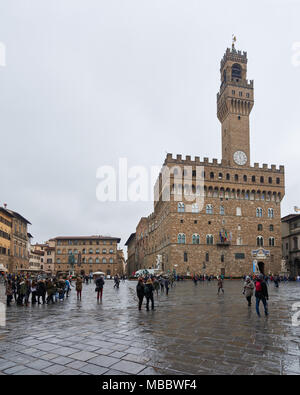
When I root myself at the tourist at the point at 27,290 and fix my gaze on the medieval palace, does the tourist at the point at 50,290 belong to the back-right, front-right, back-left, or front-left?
front-right

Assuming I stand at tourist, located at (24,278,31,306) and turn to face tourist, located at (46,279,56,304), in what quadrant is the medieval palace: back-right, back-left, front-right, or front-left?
front-left

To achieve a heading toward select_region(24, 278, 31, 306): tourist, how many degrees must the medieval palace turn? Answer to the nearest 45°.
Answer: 0° — it already faces them

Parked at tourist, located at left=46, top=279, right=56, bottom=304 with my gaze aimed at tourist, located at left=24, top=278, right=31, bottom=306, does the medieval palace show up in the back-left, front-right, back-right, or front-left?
back-right

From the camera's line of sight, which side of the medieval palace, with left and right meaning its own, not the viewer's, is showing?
front

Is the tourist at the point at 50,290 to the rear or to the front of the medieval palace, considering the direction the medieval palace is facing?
to the front
